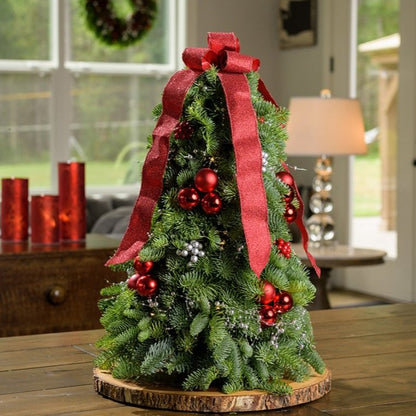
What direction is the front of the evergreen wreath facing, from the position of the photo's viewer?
facing the viewer

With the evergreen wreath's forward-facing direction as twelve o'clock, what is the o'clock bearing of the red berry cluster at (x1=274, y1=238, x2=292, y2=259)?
The red berry cluster is roughly at 12 o'clock from the evergreen wreath.

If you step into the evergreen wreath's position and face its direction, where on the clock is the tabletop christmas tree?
The tabletop christmas tree is roughly at 12 o'clock from the evergreen wreath.

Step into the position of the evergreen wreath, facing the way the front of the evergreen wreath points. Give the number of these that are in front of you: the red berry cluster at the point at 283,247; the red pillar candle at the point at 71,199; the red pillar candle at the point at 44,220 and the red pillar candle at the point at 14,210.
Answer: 4

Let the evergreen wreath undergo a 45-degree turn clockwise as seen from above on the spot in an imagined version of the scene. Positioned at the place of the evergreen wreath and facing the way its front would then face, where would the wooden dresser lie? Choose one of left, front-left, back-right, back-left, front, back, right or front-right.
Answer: front-left

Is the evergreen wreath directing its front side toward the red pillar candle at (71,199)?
yes

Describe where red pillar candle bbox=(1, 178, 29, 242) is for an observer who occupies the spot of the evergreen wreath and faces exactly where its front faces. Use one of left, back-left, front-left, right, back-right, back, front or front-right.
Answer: front

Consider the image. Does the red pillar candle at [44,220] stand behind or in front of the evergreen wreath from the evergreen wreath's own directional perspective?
in front

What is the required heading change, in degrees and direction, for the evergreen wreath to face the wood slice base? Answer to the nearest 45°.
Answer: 0° — it already faces it

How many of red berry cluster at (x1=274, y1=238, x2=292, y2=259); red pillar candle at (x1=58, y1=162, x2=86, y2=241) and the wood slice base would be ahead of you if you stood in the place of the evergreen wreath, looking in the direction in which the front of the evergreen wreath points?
3

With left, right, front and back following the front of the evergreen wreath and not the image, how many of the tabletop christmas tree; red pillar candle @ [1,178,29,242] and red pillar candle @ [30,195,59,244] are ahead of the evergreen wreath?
3
